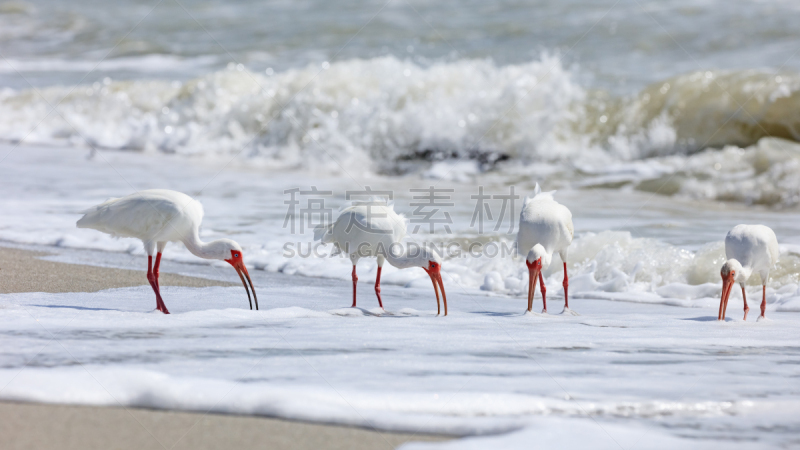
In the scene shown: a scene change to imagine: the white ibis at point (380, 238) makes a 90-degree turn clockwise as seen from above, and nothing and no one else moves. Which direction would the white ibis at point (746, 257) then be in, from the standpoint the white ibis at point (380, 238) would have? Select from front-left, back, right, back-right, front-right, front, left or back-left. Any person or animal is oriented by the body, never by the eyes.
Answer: left

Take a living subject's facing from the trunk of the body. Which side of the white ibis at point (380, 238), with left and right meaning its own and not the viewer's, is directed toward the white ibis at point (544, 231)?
front

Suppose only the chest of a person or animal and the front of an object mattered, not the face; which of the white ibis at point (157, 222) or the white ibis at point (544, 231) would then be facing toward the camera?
the white ibis at point (544, 231)

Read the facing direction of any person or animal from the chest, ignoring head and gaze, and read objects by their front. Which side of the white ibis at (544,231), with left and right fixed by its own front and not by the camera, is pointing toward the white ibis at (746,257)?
left

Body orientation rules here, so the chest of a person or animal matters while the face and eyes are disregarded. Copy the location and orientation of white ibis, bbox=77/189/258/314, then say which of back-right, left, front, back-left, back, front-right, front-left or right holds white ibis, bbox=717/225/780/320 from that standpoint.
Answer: front

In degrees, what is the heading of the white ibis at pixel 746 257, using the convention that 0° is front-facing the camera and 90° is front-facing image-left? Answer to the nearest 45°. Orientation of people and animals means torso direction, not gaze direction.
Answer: approximately 45°

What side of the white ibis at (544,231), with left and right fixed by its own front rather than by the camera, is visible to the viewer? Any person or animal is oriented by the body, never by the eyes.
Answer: front

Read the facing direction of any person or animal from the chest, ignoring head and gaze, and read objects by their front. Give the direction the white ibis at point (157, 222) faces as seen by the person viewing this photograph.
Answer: facing to the right of the viewer

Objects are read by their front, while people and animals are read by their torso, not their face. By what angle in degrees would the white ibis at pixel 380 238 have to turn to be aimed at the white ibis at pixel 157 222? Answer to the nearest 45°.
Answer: approximately 180°

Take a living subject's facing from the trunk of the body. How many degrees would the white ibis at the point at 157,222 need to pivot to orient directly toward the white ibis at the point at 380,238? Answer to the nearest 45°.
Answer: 0° — it already faces it

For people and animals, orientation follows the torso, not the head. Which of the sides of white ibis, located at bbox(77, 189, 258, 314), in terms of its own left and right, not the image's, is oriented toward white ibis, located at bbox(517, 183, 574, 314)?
front

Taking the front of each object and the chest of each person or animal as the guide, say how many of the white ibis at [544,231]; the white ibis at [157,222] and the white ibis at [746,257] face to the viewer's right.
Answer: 1

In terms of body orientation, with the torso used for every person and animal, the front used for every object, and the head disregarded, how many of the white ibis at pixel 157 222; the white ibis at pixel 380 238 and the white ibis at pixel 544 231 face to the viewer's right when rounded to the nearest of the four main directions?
2

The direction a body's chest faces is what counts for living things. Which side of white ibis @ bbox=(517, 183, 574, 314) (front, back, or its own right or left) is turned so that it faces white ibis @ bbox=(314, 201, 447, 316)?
right

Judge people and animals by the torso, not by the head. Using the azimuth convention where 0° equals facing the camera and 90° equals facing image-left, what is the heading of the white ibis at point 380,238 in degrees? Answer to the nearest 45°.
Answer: approximately 270°
